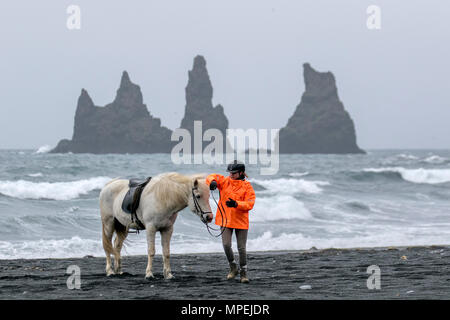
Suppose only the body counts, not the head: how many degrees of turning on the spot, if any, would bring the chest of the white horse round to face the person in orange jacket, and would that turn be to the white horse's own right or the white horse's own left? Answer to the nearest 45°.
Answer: approximately 45° to the white horse's own left

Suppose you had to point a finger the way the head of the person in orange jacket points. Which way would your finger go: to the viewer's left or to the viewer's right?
to the viewer's left

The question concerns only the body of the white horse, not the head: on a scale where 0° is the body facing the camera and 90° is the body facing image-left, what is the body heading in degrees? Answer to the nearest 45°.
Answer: approximately 315°
